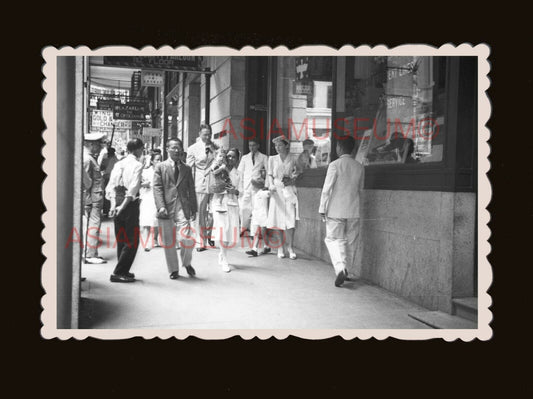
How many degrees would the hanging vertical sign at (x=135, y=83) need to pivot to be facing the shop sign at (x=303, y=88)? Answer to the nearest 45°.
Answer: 0° — it already faces it
